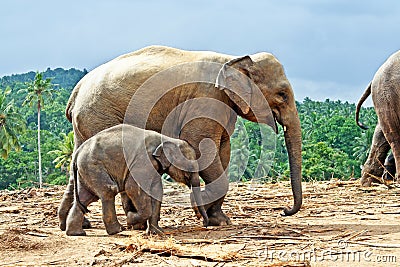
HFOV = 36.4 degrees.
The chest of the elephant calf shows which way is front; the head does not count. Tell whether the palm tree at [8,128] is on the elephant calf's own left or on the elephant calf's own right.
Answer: on the elephant calf's own left

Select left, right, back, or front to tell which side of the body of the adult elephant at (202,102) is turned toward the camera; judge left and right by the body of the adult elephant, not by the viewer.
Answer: right

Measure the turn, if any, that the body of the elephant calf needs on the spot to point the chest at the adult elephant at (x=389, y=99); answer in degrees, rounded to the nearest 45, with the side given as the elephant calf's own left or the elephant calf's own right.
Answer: approximately 45° to the elephant calf's own left

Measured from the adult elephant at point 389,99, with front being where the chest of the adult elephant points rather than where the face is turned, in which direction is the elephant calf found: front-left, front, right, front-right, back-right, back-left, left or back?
back-right

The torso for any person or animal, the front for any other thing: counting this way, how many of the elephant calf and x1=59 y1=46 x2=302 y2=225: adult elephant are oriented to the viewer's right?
2

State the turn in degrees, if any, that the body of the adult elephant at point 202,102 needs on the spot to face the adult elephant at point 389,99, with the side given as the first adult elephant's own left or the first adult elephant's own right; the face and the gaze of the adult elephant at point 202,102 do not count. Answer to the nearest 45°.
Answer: approximately 45° to the first adult elephant's own left

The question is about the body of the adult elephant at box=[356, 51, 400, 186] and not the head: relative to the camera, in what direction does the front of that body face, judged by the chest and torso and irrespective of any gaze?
to the viewer's right

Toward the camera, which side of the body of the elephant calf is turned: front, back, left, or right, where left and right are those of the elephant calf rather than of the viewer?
right
